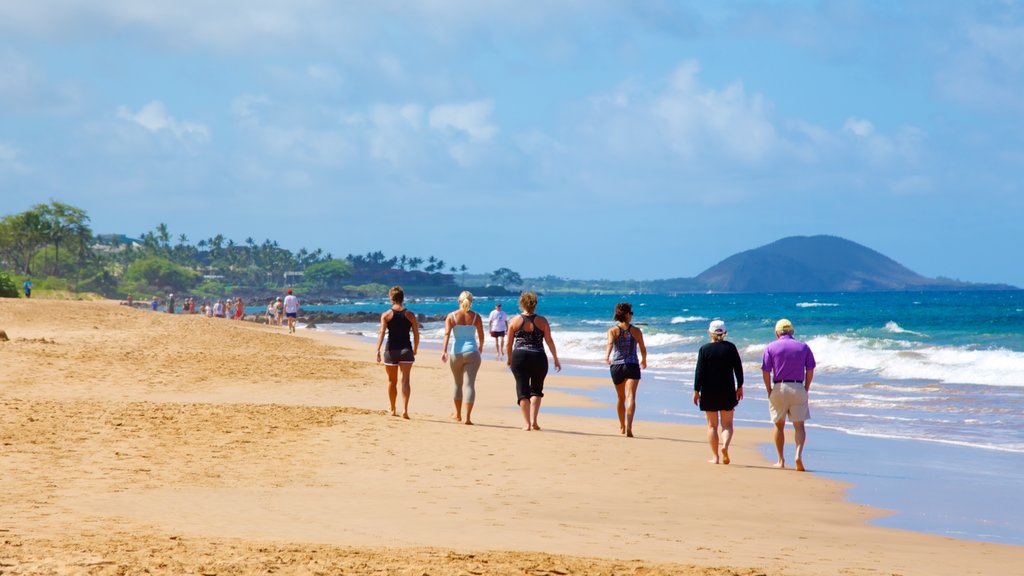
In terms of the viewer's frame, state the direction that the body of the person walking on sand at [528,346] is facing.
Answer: away from the camera

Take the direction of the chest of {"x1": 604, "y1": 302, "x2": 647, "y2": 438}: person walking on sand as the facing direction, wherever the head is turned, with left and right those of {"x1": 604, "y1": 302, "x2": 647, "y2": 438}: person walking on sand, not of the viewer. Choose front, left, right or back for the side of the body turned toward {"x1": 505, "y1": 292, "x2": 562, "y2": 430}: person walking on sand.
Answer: left

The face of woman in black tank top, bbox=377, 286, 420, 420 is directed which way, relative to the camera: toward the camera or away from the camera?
away from the camera

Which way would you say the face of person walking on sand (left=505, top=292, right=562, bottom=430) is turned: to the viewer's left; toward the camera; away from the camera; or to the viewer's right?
away from the camera

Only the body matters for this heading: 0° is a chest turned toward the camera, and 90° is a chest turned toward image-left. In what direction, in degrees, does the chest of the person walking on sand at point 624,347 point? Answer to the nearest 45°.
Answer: approximately 180°

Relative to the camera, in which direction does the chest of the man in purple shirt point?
away from the camera

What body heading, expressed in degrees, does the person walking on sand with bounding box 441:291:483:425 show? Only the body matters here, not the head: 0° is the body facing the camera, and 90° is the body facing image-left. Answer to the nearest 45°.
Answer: approximately 180°

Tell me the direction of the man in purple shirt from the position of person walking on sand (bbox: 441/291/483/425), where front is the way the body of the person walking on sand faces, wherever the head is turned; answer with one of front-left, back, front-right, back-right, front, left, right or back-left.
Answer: back-right

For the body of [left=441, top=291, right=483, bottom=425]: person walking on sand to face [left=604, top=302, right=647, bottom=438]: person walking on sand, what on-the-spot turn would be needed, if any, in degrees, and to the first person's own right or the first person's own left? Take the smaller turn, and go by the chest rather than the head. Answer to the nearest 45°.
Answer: approximately 90° to the first person's own right

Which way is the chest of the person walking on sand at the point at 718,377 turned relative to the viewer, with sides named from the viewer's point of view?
facing away from the viewer

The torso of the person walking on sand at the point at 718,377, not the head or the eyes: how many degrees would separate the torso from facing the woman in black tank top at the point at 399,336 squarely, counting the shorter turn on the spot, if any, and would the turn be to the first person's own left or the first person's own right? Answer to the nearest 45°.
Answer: approximately 90° to the first person's own left

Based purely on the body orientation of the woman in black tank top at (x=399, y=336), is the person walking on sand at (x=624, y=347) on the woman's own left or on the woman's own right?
on the woman's own right

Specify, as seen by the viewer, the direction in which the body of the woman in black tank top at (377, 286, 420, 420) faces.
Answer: away from the camera

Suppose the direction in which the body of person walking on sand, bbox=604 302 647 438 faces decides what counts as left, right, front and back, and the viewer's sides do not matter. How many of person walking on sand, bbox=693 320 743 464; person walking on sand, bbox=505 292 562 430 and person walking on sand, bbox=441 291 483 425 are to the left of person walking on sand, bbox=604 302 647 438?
2
